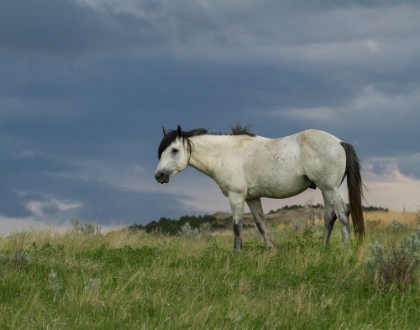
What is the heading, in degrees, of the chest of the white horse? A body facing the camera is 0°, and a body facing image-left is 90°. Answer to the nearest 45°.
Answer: approximately 90°

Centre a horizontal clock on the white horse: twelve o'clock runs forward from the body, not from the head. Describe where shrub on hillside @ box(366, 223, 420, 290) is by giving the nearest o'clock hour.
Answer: The shrub on hillside is roughly at 8 o'clock from the white horse.
